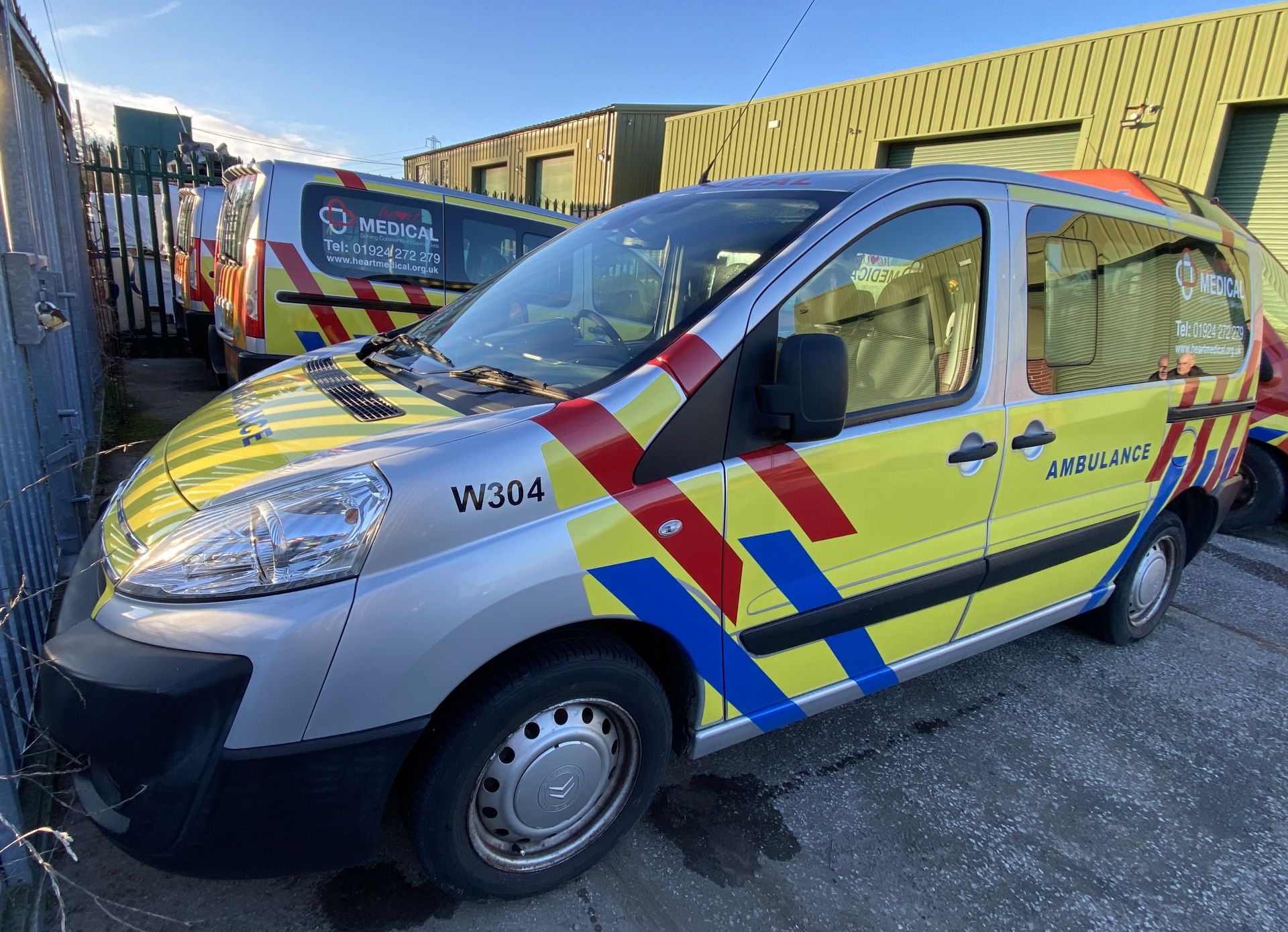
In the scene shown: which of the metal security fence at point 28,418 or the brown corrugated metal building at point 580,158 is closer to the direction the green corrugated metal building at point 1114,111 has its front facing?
the metal security fence

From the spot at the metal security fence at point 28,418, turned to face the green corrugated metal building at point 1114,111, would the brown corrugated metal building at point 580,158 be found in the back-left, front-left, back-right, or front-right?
front-left

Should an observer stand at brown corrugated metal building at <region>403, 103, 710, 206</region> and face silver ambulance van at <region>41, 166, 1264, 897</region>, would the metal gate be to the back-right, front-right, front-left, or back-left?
front-right

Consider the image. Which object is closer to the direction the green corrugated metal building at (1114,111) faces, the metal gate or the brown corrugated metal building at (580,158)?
the metal gate

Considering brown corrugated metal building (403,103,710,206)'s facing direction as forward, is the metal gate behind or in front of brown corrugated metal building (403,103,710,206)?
in front

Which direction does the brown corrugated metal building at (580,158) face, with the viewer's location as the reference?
facing the viewer and to the left of the viewer

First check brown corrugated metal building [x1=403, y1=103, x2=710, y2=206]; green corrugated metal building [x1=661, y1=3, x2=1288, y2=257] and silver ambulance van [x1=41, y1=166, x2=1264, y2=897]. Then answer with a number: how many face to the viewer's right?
0

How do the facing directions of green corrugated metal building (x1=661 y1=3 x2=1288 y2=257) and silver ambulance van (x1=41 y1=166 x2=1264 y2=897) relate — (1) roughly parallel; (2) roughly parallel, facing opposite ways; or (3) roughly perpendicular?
roughly parallel

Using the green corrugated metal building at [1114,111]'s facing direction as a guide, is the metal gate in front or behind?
in front

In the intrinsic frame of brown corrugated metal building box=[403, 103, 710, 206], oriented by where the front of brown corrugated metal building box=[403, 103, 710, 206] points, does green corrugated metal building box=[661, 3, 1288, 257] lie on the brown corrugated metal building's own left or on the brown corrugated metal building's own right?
on the brown corrugated metal building's own left

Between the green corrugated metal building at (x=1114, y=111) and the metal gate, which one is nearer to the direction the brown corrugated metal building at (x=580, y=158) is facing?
the metal gate

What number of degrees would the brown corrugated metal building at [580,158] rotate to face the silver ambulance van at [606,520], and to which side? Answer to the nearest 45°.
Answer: approximately 45° to its left

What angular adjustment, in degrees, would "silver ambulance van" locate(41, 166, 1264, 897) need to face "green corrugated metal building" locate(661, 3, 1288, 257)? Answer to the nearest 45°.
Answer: approximately 180°

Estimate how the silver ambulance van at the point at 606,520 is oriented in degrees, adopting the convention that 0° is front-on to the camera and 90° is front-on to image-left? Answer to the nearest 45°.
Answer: approximately 45°

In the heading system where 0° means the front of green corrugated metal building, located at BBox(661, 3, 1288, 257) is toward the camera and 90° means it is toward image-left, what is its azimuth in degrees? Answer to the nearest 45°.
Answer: approximately 45°

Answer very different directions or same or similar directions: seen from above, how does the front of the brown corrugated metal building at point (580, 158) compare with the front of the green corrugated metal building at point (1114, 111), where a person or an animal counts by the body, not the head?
same or similar directions

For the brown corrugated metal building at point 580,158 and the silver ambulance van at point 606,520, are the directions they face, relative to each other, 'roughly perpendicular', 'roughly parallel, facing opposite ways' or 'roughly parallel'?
roughly parallel

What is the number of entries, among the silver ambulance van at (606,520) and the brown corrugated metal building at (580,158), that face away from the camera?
0

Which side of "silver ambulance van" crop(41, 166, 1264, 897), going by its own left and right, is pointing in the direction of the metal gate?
right
